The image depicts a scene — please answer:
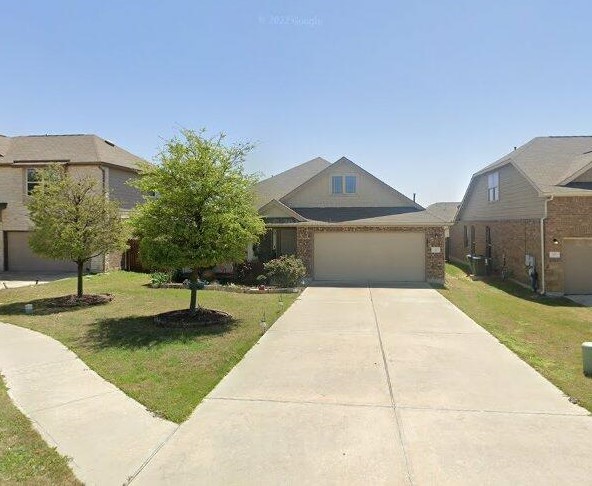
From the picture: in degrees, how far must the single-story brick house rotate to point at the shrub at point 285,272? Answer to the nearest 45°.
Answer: approximately 45° to its right

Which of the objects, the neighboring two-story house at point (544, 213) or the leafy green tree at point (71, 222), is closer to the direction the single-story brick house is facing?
the leafy green tree

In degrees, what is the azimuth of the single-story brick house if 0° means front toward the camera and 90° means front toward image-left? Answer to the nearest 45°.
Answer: approximately 0°

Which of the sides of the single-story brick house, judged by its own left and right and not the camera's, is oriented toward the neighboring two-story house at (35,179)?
right

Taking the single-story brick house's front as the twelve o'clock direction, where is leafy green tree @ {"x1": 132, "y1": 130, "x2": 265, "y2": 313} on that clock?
The leafy green tree is roughly at 1 o'clock from the single-story brick house.

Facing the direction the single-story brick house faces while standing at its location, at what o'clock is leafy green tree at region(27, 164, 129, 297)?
The leafy green tree is roughly at 2 o'clock from the single-story brick house.

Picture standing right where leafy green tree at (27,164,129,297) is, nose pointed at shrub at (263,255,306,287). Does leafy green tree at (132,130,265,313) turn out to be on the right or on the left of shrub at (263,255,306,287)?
right

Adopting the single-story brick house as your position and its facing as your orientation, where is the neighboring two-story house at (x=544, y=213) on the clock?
The neighboring two-story house is roughly at 9 o'clock from the single-story brick house.

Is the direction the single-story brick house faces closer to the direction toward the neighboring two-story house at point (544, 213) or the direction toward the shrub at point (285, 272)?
the shrub

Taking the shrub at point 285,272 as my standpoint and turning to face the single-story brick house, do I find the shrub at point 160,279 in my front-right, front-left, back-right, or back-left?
back-left

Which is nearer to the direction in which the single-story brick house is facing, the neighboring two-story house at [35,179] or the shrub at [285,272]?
the shrub
